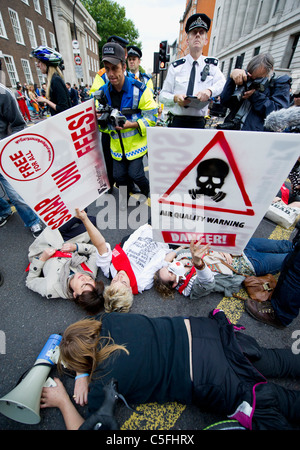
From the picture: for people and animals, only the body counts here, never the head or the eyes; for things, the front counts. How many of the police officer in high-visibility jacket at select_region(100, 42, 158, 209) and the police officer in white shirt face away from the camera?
0

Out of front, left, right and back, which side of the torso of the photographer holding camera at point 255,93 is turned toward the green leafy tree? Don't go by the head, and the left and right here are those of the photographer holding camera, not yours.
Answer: right

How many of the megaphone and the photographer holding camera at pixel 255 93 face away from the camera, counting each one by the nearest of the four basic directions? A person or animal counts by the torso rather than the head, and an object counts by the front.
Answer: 0

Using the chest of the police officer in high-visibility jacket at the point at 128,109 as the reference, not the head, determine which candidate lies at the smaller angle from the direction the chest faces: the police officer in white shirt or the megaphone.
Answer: the megaphone

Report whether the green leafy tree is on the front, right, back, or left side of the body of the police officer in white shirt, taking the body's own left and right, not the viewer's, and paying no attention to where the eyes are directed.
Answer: back

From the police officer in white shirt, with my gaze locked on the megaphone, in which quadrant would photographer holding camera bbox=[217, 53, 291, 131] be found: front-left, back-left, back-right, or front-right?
back-left

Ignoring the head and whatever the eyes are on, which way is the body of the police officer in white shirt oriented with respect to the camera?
toward the camera

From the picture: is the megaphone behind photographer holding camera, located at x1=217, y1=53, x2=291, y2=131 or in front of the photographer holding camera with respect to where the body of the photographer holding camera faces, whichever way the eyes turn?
in front

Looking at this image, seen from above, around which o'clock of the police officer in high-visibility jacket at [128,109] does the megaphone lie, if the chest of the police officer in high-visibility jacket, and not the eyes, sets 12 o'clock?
The megaphone is roughly at 11 o'clock from the police officer in high-visibility jacket.

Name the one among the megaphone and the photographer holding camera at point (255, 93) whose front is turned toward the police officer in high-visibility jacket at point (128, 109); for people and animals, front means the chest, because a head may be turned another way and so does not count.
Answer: the photographer holding camera

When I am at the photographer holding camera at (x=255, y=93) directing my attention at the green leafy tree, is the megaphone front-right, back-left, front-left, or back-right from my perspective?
back-left

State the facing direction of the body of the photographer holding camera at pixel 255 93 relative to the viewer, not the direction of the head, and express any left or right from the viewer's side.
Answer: facing the viewer and to the left of the viewer
